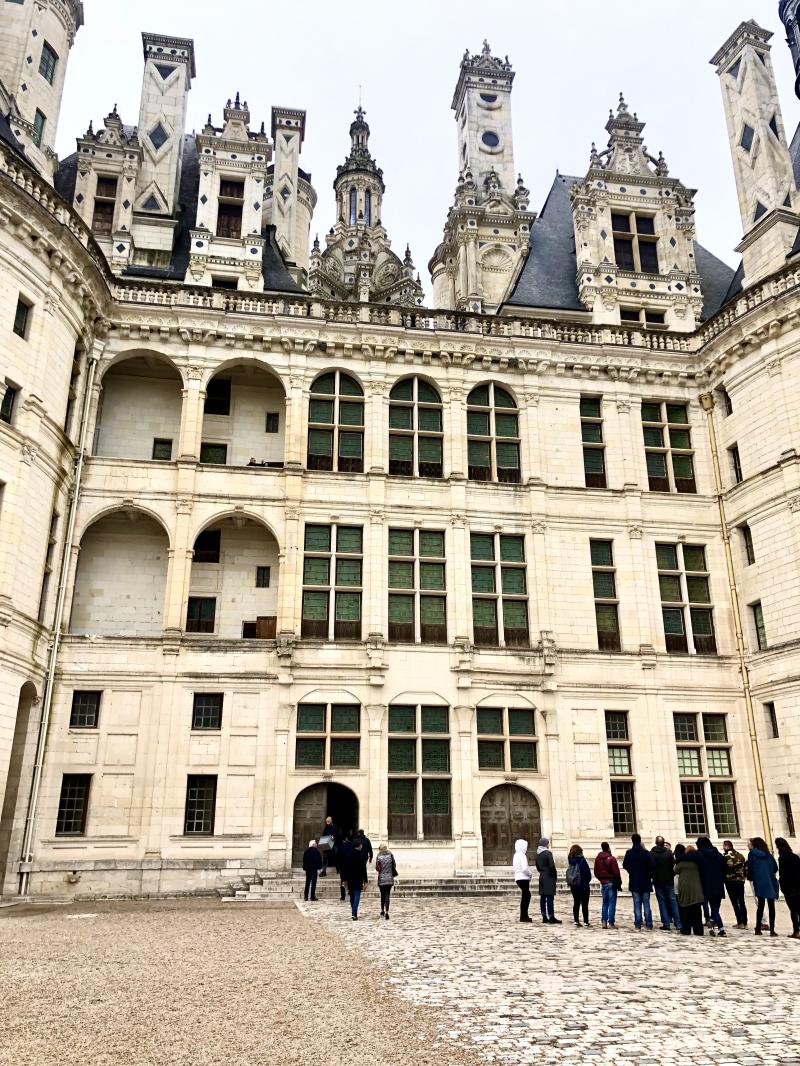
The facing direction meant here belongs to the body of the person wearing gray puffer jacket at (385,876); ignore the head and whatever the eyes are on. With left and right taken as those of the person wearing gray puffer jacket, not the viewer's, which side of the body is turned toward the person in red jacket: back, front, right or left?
right

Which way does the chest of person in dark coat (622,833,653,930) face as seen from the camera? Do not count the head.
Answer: away from the camera

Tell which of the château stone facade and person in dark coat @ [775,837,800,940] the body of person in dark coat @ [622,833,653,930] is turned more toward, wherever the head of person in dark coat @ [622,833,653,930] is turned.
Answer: the château stone facade

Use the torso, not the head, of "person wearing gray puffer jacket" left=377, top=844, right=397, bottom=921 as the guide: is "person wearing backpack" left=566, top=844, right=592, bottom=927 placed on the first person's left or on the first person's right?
on the first person's right

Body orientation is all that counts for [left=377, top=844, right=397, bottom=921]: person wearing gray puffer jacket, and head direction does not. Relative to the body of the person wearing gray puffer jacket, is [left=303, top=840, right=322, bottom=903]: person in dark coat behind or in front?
in front

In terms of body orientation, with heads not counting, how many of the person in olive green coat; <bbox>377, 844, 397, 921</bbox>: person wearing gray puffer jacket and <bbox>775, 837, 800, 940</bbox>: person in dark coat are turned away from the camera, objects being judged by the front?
2

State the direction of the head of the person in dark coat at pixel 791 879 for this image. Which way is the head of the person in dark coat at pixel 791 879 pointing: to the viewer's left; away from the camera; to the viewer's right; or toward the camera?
away from the camera

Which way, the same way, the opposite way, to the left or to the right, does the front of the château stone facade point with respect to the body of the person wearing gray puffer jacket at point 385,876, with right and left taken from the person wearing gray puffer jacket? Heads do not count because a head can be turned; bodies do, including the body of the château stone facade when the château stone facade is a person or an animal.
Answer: the opposite way

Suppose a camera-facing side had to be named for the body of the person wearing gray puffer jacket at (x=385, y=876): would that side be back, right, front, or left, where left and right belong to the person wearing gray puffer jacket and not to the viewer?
back
